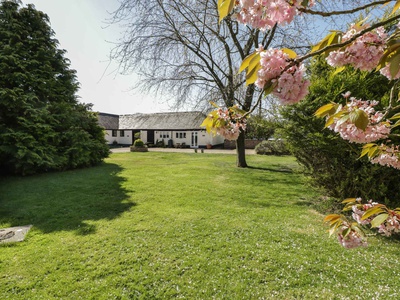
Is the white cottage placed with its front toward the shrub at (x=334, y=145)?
yes

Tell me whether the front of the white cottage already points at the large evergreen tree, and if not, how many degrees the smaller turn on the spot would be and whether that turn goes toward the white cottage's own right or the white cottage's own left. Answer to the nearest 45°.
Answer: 0° — it already faces it

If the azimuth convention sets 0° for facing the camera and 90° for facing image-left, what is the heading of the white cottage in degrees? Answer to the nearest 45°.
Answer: approximately 0°
